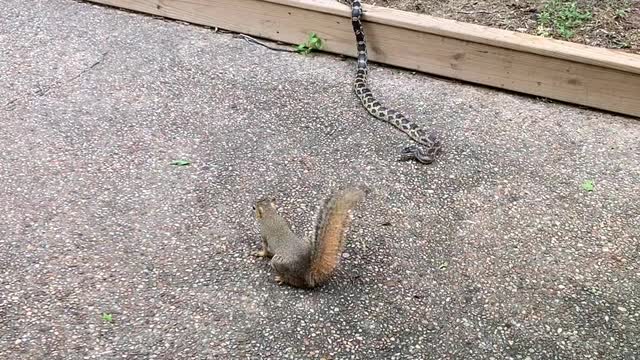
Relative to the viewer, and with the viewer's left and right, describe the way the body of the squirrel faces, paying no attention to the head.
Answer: facing away from the viewer and to the left of the viewer

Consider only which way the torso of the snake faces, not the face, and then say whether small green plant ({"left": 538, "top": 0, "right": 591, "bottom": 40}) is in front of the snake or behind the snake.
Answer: behind

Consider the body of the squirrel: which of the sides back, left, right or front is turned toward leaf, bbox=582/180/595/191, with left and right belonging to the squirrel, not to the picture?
right
